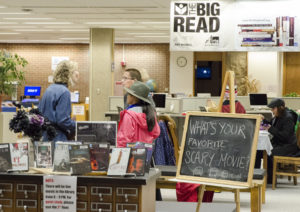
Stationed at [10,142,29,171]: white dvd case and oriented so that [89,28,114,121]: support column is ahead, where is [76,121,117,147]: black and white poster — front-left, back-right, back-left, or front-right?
front-right

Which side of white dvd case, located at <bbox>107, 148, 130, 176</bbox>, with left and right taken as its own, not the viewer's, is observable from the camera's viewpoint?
front

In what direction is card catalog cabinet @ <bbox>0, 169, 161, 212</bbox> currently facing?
toward the camera

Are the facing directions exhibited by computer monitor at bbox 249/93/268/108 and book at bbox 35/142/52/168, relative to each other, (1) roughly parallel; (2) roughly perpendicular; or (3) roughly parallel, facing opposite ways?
roughly parallel

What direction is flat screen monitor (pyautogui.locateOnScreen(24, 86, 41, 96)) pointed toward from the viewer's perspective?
toward the camera

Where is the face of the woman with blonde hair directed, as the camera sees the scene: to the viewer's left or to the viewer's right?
to the viewer's right

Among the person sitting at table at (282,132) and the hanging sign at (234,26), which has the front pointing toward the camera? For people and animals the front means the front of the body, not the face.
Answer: the hanging sign

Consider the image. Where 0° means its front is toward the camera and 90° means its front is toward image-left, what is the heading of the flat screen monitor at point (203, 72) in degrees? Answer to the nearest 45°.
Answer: approximately 0°

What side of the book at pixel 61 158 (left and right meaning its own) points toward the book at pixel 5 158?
right

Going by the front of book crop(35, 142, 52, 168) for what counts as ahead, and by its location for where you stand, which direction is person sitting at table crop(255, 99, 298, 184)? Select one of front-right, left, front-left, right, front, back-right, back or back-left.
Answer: back-left

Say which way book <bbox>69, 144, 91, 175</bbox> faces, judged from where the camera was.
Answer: facing the viewer

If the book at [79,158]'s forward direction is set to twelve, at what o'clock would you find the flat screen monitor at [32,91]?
The flat screen monitor is roughly at 6 o'clock from the book.

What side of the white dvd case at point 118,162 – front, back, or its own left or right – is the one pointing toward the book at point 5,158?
right

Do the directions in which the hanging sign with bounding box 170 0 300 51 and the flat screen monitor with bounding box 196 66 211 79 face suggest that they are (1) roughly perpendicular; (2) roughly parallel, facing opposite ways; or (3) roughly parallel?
roughly parallel
